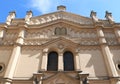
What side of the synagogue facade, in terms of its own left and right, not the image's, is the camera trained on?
front
